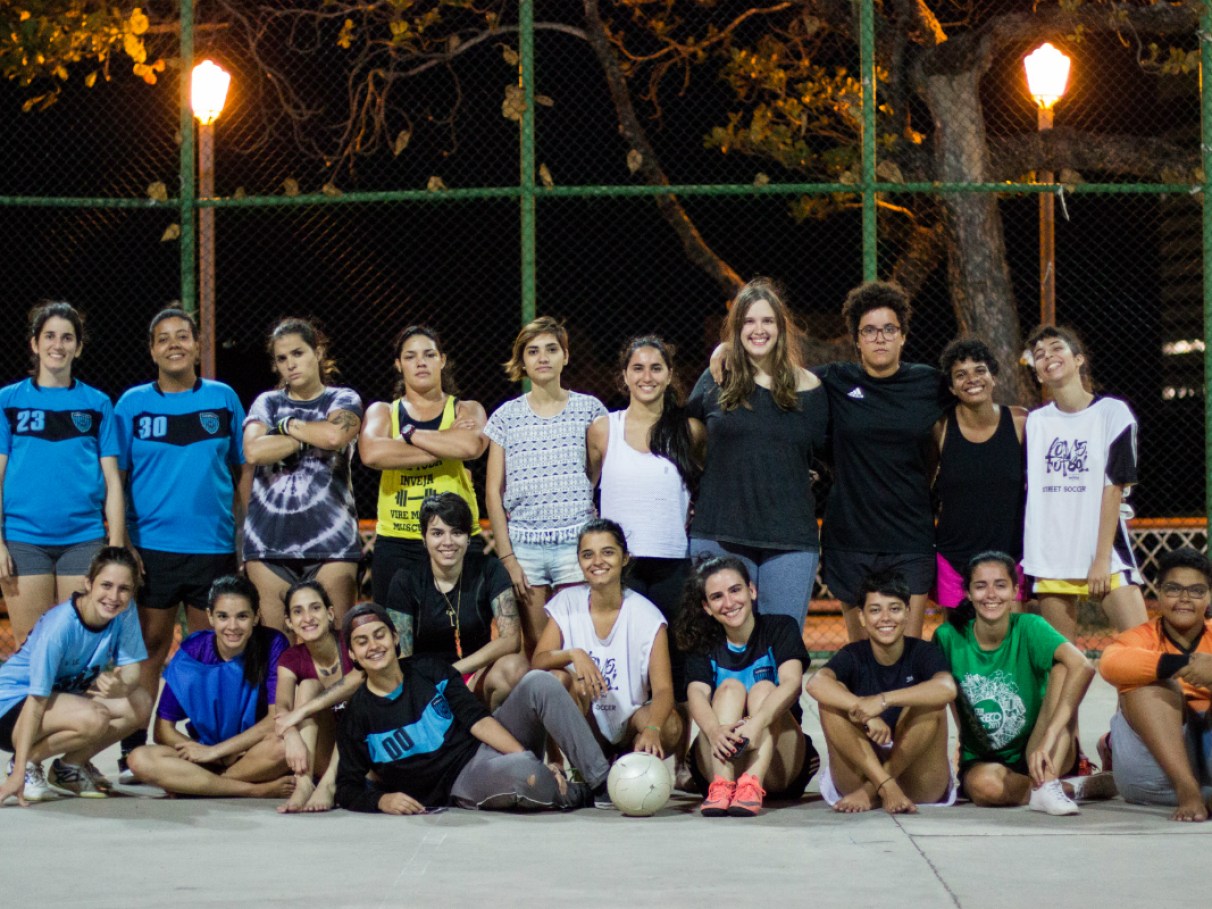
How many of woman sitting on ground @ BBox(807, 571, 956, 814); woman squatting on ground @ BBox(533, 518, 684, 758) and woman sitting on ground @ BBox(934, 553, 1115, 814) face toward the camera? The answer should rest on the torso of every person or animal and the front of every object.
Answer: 3

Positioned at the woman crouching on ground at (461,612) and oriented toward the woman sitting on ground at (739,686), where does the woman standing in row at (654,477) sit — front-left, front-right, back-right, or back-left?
front-left

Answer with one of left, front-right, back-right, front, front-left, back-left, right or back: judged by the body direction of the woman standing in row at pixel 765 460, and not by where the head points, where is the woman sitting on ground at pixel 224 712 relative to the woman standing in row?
right

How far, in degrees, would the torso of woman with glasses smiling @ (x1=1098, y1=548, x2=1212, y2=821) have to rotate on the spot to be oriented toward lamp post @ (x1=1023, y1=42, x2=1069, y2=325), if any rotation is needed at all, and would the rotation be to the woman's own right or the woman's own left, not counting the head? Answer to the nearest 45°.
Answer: approximately 180°

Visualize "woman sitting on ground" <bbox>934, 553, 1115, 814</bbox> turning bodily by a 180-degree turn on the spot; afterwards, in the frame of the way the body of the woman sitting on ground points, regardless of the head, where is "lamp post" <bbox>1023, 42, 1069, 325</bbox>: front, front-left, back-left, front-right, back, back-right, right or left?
front

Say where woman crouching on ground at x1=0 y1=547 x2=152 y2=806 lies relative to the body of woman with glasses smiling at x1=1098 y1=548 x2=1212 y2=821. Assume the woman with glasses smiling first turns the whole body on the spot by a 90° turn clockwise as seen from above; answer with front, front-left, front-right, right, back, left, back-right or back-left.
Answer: front

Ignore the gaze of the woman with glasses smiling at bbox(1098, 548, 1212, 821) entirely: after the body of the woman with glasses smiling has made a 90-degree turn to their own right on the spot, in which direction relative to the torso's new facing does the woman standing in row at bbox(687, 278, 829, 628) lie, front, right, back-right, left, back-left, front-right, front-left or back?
front

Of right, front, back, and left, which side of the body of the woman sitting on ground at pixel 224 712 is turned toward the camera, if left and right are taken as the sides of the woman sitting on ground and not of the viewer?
front

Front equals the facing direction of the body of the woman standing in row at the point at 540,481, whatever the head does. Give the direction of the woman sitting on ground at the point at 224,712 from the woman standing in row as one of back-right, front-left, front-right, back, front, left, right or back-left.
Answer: right

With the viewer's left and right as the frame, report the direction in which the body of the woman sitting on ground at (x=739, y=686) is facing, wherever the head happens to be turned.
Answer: facing the viewer

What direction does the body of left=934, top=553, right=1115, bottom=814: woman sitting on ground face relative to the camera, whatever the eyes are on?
toward the camera

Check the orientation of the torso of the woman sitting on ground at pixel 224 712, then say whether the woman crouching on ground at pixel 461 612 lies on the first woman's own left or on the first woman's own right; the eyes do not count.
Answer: on the first woman's own left

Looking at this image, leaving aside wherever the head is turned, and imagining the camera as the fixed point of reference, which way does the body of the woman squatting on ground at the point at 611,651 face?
toward the camera

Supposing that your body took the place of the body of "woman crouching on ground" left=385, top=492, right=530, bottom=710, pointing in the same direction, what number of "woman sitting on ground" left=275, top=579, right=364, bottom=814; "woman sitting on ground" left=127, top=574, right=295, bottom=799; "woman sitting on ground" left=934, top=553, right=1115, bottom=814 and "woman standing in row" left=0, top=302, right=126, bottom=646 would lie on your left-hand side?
1

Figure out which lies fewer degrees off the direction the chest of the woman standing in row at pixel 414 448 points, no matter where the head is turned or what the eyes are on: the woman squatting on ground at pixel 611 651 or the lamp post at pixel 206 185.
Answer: the woman squatting on ground
